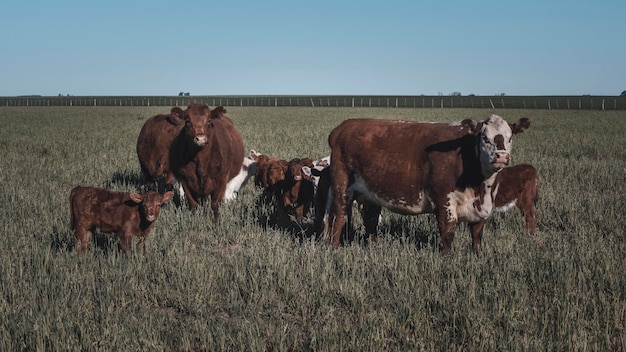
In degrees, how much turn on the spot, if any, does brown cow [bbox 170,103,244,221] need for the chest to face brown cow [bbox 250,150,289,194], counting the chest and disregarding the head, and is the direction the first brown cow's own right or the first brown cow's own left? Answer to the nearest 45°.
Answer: approximately 135° to the first brown cow's own left

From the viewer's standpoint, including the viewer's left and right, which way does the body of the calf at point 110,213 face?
facing to the right of the viewer

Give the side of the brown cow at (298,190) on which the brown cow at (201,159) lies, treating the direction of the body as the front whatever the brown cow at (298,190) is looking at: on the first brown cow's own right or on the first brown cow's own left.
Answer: on the first brown cow's own right

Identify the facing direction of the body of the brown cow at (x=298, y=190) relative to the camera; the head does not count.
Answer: toward the camera

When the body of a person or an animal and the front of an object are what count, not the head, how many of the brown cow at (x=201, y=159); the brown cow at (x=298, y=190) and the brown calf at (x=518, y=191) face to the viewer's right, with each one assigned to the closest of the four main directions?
0

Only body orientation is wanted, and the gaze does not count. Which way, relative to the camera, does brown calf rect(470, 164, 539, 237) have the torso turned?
to the viewer's left

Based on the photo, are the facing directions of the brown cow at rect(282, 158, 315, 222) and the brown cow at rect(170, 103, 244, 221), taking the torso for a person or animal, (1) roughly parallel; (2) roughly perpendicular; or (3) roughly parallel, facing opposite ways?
roughly parallel

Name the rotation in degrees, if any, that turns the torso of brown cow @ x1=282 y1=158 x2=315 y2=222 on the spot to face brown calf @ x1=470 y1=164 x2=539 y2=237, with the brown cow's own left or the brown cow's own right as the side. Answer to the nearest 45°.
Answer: approximately 45° to the brown cow's own left

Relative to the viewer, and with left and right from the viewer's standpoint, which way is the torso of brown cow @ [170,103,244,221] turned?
facing the viewer

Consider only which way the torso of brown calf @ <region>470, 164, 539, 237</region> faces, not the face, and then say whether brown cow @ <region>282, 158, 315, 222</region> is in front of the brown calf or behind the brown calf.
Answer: in front

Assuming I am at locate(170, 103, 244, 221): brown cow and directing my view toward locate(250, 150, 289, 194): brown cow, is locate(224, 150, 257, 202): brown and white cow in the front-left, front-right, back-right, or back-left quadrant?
front-left
